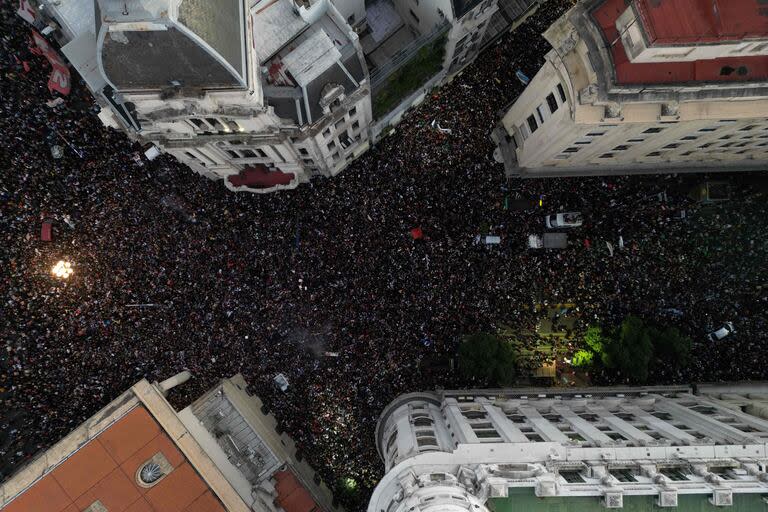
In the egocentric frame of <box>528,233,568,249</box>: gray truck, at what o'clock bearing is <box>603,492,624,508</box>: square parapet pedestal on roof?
The square parapet pedestal on roof is roughly at 9 o'clock from the gray truck.

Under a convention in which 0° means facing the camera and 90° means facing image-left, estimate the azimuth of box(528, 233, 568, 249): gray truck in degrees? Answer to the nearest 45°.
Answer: approximately 90°

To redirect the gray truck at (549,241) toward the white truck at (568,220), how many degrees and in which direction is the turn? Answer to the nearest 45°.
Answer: approximately 180°

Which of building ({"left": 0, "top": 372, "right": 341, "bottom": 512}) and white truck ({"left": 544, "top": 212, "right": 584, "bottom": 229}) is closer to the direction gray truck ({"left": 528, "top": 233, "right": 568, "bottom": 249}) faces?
the building
